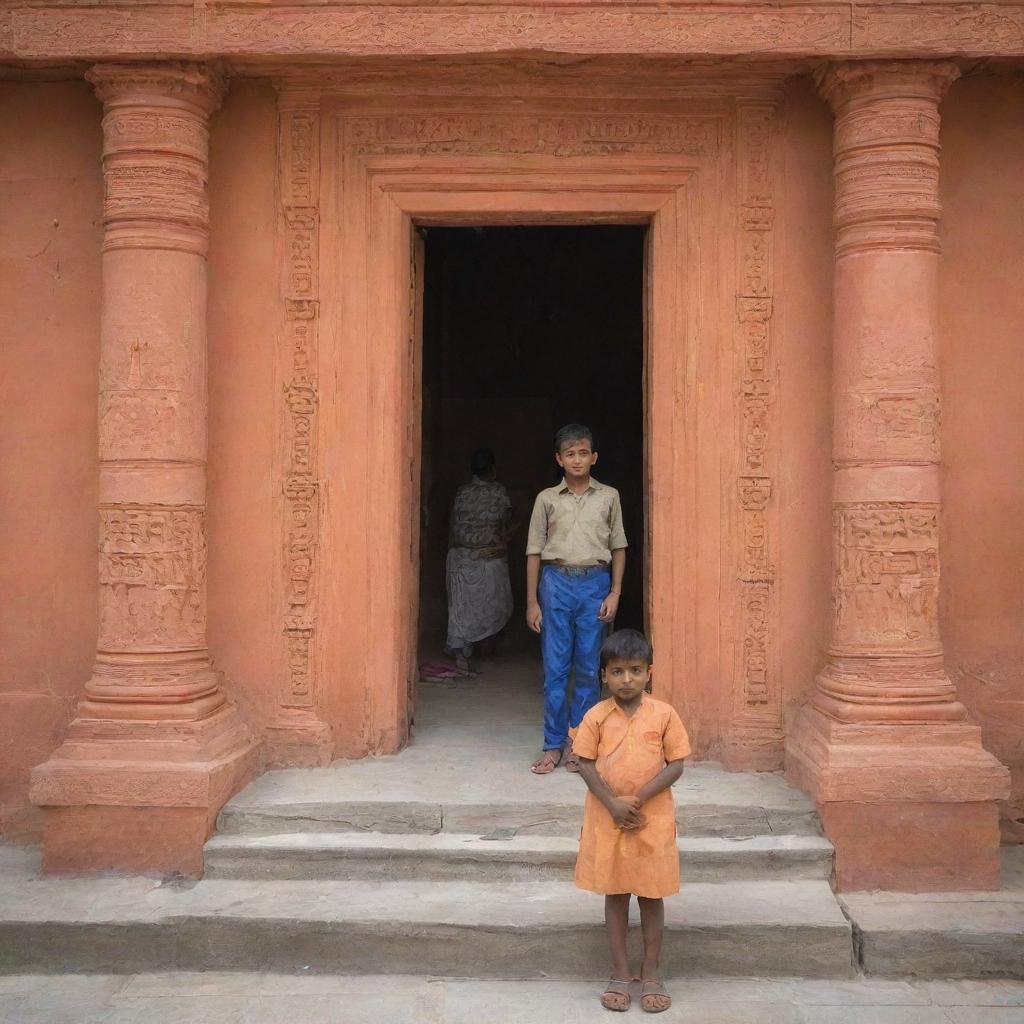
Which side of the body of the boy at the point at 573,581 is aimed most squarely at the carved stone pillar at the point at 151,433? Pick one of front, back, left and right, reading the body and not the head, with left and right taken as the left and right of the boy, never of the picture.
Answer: right

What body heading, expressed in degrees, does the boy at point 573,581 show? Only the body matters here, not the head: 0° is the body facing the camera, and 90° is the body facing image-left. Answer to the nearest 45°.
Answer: approximately 0°

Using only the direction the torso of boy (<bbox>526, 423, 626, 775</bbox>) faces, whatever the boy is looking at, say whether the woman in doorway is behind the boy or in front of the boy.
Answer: behind

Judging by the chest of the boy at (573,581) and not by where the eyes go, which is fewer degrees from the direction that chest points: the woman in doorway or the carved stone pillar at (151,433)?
the carved stone pillar

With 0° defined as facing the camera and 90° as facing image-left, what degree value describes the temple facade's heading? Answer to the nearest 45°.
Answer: approximately 0°
